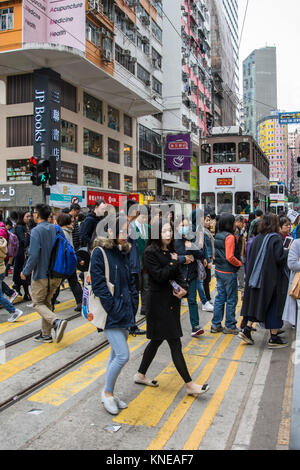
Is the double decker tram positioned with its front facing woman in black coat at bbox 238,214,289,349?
yes

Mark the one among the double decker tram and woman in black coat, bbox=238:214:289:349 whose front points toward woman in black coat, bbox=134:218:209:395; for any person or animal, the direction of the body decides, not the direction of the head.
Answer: the double decker tram

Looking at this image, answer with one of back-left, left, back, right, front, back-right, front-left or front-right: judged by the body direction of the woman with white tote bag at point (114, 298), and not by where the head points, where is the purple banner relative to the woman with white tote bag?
back-left

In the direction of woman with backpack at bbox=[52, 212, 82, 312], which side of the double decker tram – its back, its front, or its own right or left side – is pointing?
front

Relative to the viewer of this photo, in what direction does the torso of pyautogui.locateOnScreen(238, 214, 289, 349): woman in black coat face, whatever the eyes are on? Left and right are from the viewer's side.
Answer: facing away from the viewer and to the right of the viewer

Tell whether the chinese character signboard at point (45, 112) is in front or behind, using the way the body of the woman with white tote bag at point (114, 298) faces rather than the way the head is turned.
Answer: behind

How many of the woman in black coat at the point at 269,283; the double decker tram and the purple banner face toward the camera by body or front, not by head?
2
